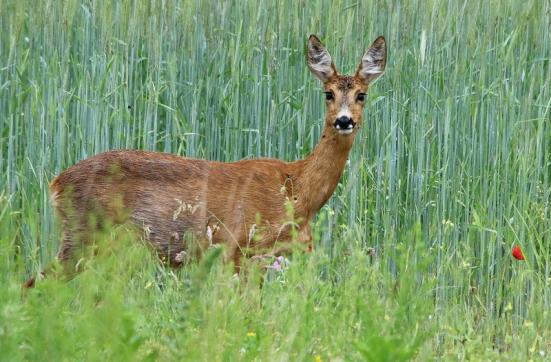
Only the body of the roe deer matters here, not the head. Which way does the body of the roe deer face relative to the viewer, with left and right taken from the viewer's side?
facing to the right of the viewer
